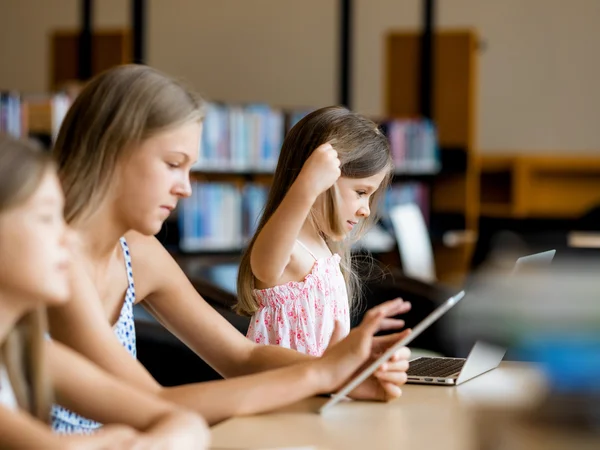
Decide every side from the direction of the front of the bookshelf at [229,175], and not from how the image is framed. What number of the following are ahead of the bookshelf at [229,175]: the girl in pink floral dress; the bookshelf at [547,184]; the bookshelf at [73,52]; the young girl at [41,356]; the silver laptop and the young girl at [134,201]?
4

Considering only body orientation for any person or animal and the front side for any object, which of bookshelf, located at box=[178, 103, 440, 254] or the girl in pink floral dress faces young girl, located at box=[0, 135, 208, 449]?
the bookshelf

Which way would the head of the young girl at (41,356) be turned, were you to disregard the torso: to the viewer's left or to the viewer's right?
to the viewer's right

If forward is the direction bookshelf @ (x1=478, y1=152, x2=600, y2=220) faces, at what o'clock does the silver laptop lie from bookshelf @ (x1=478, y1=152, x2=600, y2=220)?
The silver laptop is roughly at 12 o'clock from the bookshelf.

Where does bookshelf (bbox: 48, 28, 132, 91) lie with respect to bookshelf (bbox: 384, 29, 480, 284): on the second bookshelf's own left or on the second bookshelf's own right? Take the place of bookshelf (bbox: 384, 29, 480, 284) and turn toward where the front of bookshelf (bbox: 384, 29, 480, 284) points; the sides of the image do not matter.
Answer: on the second bookshelf's own right

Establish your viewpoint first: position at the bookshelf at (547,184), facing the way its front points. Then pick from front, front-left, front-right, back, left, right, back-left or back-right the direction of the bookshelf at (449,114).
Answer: front-right

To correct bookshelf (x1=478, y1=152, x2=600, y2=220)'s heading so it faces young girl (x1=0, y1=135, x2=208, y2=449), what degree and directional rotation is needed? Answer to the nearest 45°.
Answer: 0° — it already faces them

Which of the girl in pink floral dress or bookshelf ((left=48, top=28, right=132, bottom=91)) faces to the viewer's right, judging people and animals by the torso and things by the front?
the girl in pink floral dress

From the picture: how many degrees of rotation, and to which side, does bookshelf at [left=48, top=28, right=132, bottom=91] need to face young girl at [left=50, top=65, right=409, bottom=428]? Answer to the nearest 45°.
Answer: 0° — it already faces them

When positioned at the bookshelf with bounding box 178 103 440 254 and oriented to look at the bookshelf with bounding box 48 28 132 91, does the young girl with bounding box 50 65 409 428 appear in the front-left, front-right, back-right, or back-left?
back-left

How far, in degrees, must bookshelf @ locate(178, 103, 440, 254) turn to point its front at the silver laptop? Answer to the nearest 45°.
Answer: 0° — it already faces it

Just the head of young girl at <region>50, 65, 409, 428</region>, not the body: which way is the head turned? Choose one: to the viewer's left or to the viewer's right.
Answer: to the viewer's right
